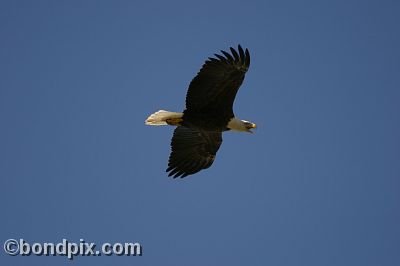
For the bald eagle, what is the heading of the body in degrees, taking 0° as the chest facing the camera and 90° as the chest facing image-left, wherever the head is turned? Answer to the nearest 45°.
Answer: approximately 270°
